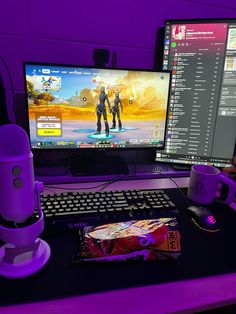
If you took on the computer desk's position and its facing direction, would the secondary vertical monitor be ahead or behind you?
behind

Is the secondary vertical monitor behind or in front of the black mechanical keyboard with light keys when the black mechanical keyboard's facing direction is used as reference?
behind

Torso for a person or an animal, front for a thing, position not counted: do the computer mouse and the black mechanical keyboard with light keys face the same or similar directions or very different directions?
very different directions

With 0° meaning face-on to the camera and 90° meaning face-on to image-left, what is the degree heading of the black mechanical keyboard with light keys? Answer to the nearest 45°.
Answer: approximately 0°

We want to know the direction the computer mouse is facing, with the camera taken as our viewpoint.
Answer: facing away from the viewer and to the left of the viewer
